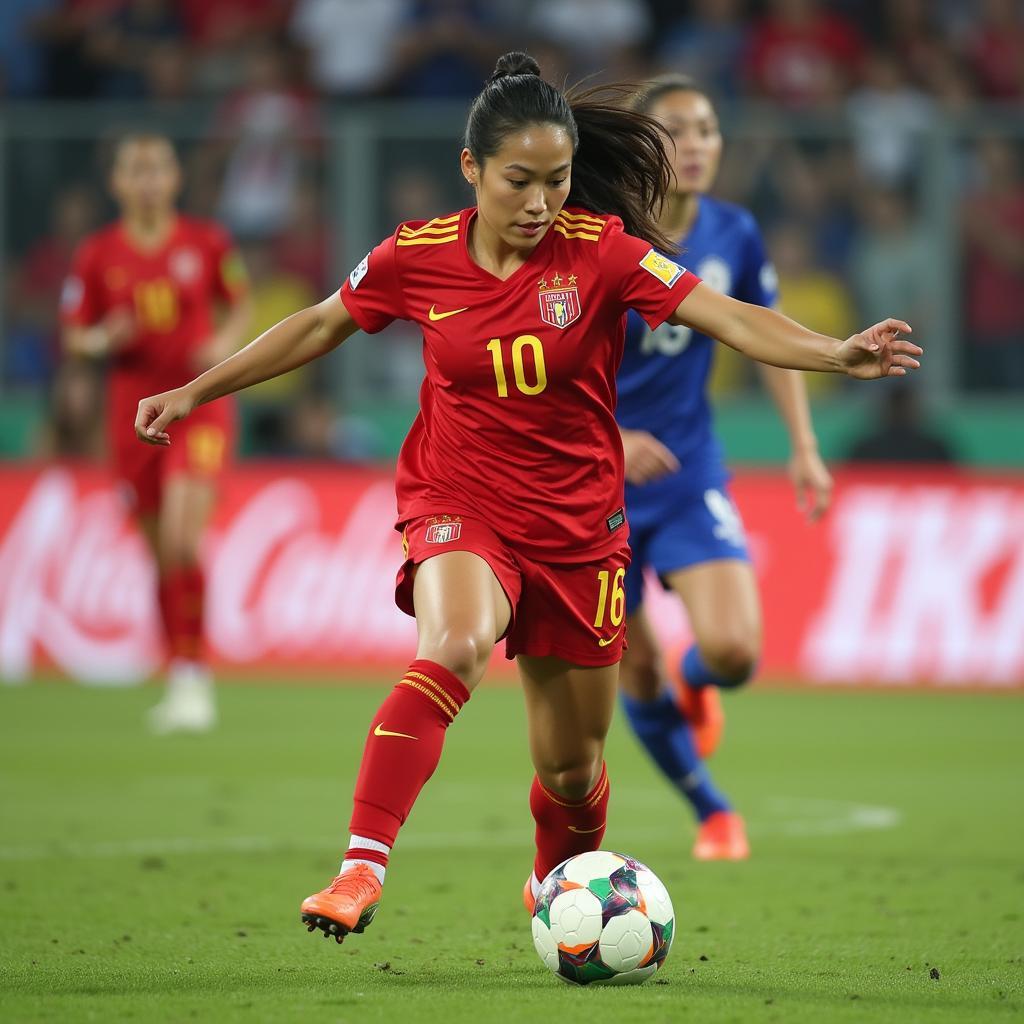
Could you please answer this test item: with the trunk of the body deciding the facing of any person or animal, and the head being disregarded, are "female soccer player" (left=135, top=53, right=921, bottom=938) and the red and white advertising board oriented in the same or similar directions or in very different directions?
same or similar directions

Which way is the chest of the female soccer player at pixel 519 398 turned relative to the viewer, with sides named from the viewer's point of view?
facing the viewer

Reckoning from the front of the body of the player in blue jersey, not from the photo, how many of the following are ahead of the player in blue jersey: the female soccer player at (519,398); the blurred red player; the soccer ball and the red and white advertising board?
2

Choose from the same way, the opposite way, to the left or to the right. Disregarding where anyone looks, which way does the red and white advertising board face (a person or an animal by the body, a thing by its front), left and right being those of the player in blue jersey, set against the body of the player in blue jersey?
the same way

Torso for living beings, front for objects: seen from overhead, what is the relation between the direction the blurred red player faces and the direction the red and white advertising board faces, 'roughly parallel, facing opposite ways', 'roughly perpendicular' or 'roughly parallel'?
roughly parallel

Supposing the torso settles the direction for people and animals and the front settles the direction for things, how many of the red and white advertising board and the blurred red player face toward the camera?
2

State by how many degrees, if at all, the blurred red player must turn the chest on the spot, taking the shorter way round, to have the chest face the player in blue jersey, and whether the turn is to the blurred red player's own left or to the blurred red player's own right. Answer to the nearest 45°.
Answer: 0° — they already face them

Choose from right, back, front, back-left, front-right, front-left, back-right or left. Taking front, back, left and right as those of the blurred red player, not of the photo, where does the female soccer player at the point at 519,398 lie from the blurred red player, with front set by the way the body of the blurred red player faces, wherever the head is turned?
front

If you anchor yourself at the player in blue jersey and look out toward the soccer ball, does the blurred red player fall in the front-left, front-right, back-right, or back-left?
back-right

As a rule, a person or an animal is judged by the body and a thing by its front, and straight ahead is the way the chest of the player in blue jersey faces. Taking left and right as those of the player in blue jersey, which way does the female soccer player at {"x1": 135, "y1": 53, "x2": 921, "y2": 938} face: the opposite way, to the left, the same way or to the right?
the same way

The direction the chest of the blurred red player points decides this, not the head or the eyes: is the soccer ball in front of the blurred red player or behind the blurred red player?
in front

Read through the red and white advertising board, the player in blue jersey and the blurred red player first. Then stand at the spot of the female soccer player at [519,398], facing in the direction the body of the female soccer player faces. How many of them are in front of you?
0

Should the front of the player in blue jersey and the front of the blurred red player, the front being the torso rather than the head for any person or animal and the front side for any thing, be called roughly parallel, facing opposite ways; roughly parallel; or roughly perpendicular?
roughly parallel

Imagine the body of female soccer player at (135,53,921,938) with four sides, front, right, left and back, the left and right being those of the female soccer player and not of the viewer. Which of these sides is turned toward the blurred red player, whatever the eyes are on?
back

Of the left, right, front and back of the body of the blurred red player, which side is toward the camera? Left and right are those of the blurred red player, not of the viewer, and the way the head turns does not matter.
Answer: front

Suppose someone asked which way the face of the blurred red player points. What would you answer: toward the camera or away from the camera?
toward the camera

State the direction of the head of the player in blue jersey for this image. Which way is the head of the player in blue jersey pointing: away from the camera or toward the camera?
toward the camera

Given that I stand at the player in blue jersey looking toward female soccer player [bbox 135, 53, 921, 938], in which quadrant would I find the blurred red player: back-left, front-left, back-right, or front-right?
back-right
